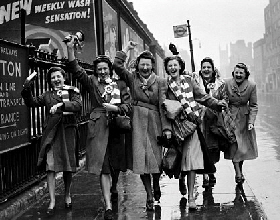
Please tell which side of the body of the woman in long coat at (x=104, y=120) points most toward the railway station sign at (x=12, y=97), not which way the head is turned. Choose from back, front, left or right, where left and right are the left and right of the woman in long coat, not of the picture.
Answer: right

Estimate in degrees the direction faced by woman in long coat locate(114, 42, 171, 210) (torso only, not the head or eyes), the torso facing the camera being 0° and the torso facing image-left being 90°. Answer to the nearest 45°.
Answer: approximately 0°

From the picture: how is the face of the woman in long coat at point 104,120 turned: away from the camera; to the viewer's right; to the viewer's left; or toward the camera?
toward the camera

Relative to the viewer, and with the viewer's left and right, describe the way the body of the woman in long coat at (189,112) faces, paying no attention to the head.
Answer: facing the viewer

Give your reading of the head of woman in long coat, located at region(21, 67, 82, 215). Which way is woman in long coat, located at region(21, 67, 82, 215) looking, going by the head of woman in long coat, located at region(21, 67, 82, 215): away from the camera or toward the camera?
toward the camera

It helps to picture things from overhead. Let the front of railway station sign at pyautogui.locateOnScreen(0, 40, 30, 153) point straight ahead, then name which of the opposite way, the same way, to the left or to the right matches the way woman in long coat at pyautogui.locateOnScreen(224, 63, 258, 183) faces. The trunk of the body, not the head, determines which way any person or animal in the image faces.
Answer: to the right

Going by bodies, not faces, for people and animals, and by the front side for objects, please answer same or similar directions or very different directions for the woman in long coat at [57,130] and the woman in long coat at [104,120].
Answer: same or similar directions

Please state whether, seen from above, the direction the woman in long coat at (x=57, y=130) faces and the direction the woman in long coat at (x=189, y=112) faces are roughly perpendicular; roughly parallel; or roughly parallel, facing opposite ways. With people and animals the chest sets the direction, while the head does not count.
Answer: roughly parallel

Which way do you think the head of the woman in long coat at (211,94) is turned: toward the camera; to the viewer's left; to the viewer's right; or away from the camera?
toward the camera

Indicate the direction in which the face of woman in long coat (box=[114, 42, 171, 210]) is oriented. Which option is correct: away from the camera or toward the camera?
toward the camera

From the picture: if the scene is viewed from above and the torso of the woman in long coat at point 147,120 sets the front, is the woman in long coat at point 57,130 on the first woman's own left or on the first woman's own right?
on the first woman's own right

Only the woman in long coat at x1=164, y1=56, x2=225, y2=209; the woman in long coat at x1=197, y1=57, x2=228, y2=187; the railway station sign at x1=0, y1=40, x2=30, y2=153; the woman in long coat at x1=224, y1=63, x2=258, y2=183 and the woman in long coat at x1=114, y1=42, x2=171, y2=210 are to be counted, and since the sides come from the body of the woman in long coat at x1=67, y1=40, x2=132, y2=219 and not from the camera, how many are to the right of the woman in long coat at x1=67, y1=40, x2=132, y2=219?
1
